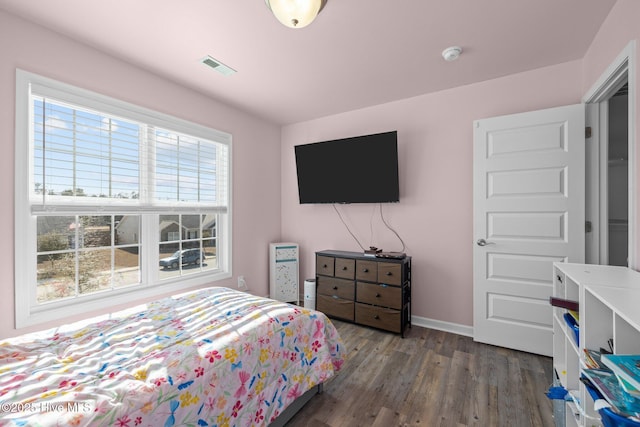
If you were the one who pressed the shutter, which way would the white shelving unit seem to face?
facing to the left of the viewer

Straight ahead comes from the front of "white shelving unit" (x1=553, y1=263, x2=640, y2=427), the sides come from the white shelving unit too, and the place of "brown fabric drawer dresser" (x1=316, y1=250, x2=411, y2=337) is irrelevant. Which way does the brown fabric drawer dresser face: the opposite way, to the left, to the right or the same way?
to the left

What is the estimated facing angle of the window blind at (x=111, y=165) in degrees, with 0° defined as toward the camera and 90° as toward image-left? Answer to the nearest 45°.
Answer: approximately 315°

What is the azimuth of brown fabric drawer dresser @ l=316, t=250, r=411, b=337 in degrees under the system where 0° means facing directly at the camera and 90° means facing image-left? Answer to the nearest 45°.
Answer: approximately 45°

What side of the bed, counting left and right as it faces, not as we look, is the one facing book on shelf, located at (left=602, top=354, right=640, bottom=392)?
right

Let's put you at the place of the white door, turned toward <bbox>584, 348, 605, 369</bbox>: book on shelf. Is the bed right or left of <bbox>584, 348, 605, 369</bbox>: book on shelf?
right

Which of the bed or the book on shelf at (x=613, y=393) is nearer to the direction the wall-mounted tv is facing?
the bed

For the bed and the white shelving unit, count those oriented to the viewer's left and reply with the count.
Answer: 1

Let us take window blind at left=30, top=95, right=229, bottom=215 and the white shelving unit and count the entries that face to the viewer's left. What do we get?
1
